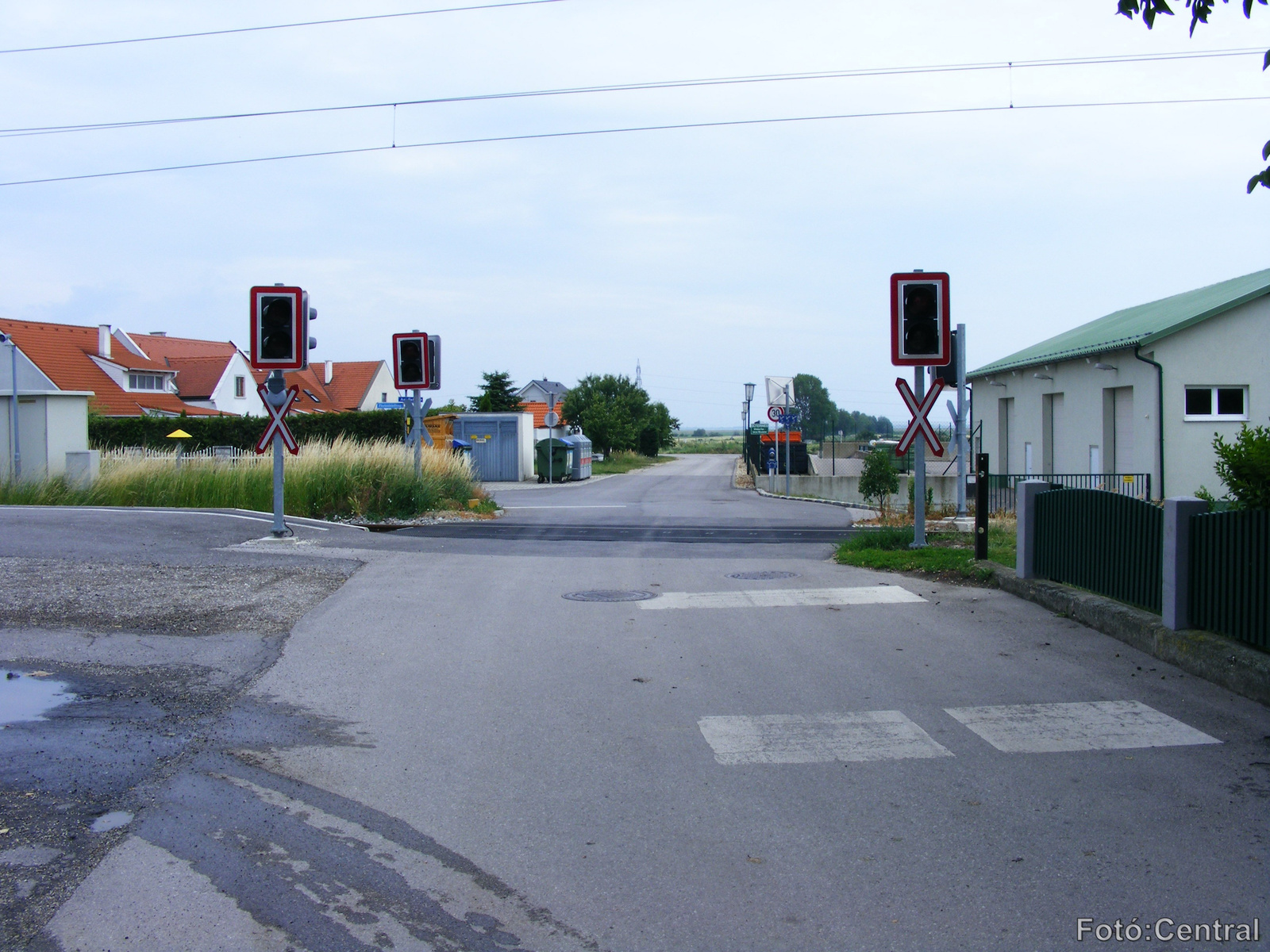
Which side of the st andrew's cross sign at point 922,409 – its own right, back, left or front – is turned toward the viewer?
front

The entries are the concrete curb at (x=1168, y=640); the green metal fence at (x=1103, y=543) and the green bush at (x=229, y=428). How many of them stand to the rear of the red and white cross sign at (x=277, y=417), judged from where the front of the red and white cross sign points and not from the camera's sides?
1

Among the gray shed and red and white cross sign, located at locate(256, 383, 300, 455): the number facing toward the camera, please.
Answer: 2

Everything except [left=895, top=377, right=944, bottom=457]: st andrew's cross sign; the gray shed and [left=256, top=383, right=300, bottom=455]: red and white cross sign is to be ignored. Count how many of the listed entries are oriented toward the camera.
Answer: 3

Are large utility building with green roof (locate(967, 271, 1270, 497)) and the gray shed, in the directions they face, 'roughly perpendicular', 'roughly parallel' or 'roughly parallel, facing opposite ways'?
roughly perpendicular

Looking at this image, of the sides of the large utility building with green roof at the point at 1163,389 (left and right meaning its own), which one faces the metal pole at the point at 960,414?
front

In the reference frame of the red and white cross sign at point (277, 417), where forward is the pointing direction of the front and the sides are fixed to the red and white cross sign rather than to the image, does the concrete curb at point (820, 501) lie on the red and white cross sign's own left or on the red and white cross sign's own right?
on the red and white cross sign's own left

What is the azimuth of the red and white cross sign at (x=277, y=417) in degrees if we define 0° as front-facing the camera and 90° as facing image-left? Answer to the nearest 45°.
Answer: approximately 0°

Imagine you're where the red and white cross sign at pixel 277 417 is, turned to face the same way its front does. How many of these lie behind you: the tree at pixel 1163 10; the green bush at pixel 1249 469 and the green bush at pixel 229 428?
1

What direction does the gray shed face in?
toward the camera

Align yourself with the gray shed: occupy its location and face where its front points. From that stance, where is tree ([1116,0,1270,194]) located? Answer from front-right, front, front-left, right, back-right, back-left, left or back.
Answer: front
